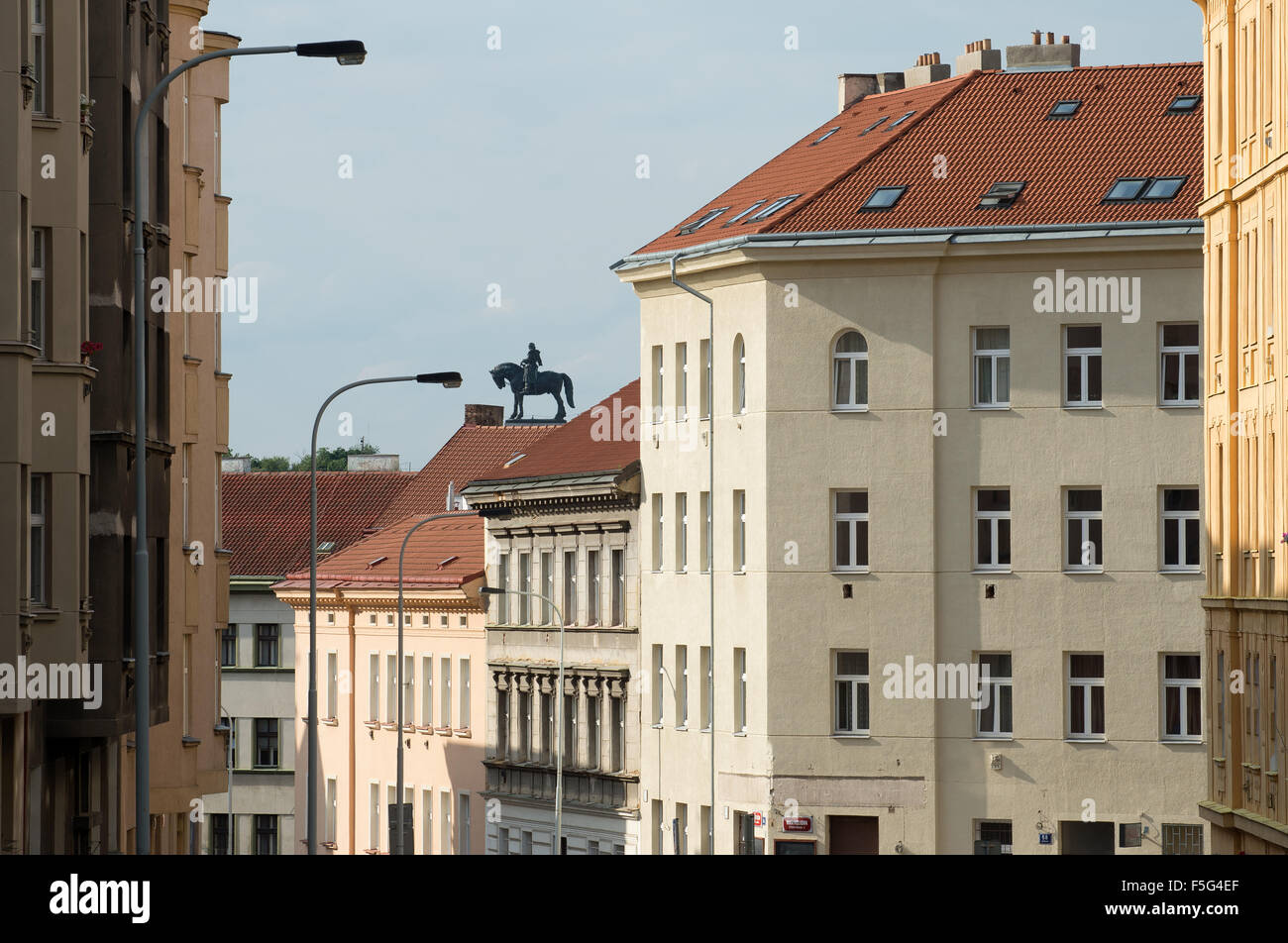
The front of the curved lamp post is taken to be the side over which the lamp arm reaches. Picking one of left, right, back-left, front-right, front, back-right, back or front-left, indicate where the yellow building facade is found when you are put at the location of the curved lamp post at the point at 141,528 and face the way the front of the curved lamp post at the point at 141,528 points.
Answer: front-left

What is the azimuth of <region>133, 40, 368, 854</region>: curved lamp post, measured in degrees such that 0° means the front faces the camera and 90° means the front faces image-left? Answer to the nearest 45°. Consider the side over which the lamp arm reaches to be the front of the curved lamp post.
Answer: approximately 270°
